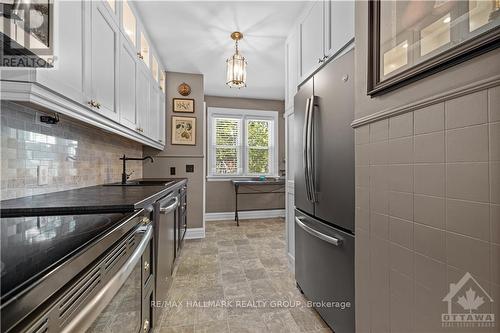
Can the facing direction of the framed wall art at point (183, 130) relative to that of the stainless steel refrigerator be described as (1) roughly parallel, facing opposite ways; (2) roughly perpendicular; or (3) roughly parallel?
roughly perpendicular

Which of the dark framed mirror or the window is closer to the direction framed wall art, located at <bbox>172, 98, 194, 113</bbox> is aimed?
the dark framed mirror

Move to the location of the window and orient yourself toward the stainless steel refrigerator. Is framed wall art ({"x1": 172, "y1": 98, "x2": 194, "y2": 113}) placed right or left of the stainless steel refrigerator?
right

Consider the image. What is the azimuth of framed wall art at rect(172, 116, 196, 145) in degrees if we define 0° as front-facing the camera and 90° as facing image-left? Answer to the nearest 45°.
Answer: approximately 0°

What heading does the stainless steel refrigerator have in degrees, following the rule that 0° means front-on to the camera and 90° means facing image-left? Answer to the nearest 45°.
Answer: approximately 45°

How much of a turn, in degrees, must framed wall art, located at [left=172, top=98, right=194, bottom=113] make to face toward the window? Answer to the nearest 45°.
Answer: approximately 135° to its left

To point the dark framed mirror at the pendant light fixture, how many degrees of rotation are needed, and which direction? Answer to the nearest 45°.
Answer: approximately 90° to its right

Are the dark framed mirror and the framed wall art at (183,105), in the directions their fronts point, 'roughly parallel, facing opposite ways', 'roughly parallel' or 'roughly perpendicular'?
roughly perpendicular

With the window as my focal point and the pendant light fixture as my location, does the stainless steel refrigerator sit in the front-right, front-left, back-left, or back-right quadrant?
back-right

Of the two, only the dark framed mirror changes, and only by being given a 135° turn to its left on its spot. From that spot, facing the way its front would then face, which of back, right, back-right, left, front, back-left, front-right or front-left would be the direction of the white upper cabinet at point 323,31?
back-left

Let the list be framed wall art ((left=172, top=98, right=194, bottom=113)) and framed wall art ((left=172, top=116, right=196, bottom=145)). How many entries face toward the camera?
2

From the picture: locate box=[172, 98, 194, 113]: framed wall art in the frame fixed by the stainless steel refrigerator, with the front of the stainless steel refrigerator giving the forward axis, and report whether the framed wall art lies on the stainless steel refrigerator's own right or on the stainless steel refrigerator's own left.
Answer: on the stainless steel refrigerator's own right
